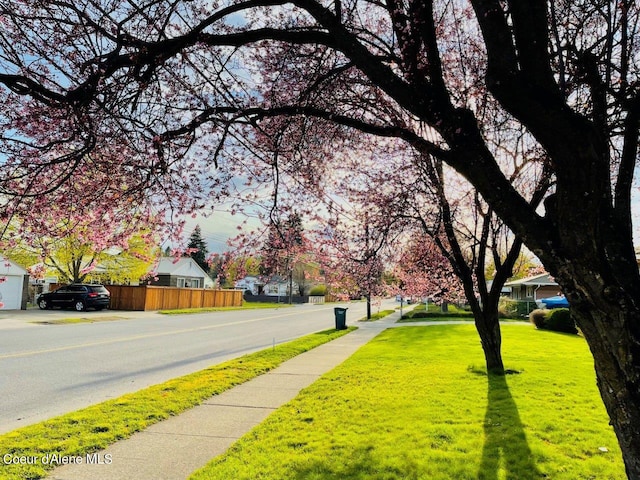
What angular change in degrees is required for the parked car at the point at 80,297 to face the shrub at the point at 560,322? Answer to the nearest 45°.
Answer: approximately 180°

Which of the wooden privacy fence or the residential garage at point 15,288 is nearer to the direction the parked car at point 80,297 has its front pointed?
the residential garage

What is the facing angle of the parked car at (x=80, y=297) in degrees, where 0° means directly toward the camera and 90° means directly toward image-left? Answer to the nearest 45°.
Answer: approximately 135°

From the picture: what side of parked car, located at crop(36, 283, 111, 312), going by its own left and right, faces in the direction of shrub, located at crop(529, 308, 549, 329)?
back

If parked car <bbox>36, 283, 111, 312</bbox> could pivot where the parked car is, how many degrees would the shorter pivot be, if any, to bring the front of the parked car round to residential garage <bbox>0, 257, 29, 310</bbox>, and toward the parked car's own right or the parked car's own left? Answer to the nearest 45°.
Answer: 0° — it already faces it

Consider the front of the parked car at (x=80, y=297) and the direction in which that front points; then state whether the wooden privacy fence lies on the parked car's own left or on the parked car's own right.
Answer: on the parked car's own right
